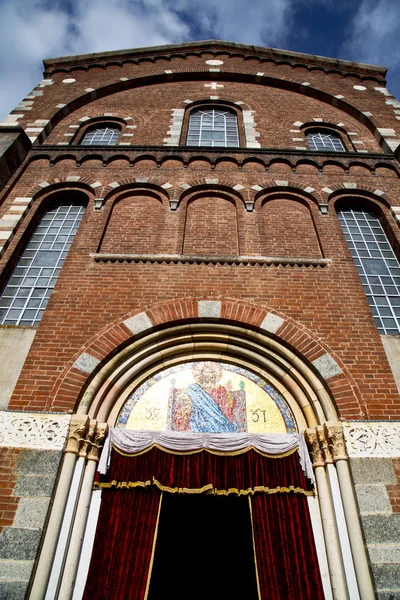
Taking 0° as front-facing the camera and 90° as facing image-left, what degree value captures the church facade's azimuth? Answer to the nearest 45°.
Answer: approximately 0°
